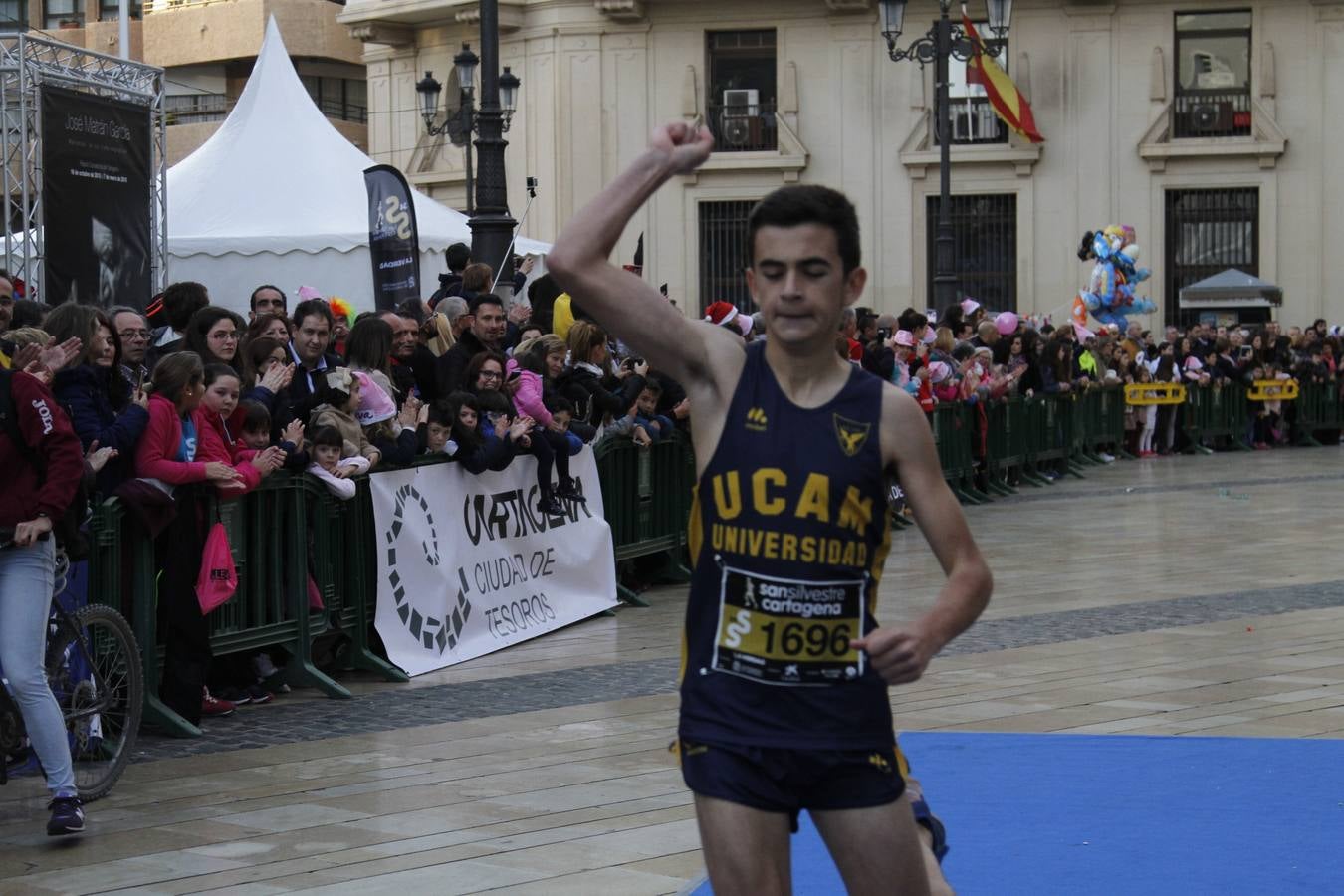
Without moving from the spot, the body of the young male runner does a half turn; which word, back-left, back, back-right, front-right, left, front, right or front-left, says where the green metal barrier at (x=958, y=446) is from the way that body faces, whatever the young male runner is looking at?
front

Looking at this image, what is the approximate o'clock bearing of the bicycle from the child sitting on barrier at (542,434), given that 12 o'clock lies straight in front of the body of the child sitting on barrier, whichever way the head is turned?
The bicycle is roughly at 2 o'clock from the child sitting on barrier.

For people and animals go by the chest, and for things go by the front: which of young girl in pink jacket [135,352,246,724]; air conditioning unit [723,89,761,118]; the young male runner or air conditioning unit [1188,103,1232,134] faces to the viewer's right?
the young girl in pink jacket

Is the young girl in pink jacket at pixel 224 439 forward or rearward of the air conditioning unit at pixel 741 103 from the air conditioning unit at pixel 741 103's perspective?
forward

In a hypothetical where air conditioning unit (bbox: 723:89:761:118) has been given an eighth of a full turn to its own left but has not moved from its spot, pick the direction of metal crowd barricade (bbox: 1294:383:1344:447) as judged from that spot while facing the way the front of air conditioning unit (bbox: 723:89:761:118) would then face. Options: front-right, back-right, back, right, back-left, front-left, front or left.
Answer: front

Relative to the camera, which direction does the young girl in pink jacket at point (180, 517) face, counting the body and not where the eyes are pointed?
to the viewer's right
